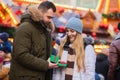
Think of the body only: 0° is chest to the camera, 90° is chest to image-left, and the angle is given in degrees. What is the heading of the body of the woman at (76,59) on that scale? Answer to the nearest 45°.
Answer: approximately 45°

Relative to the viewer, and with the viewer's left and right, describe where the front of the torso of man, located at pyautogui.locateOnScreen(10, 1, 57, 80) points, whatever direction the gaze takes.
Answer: facing to the right of the viewer

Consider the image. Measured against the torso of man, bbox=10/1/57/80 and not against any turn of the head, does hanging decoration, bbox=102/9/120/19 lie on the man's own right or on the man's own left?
on the man's own left

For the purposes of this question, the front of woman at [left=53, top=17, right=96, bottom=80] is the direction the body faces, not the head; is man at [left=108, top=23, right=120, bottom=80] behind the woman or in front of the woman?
behind

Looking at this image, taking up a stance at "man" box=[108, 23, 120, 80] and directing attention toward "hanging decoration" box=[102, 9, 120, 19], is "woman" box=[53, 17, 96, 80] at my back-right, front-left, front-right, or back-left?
back-left

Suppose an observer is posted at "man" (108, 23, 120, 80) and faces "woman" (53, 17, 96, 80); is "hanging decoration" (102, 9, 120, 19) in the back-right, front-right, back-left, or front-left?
back-right

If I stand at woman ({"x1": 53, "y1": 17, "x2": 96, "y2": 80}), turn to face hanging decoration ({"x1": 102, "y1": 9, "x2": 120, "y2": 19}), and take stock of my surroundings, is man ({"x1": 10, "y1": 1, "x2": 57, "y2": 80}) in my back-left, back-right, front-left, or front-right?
back-left

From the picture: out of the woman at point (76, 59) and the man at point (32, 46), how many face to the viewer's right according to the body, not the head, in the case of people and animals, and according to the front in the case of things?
1

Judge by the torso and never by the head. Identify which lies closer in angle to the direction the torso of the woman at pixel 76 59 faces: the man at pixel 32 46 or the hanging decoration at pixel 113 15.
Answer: the man
